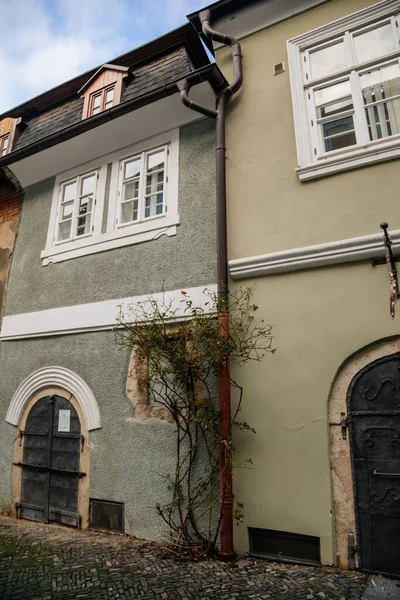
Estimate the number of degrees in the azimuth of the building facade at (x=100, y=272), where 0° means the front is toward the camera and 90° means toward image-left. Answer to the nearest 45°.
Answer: approximately 45°

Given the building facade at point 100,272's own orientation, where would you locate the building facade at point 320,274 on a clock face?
the building facade at point 320,274 is roughly at 9 o'clock from the building facade at point 100,272.

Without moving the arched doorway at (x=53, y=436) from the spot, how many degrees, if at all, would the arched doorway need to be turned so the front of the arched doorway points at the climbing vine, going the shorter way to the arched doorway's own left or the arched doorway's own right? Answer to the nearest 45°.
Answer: approximately 90° to the arched doorway's own left

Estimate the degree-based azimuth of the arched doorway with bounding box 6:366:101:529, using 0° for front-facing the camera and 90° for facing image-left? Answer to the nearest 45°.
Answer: approximately 45°

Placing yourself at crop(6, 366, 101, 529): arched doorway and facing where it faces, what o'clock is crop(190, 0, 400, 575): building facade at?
The building facade is roughly at 9 o'clock from the arched doorway.
